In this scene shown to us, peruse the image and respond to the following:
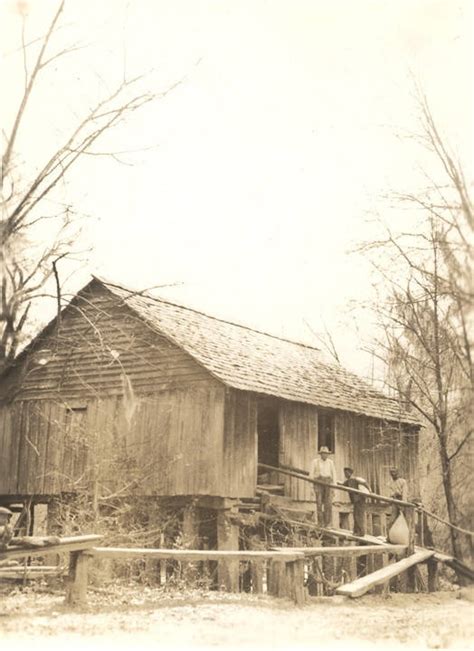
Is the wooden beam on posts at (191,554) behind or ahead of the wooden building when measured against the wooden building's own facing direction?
ahead

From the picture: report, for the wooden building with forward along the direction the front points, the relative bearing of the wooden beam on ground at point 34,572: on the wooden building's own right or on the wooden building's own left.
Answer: on the wooden building's own right

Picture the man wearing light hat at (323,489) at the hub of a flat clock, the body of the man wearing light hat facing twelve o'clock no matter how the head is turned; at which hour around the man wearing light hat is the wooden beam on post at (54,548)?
The wooden beam on post is roughly at 1 o'clock from the man wearing light hat.

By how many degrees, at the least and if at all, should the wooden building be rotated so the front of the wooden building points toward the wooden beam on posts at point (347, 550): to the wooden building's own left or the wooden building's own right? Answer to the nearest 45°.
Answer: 0° — it already faces it

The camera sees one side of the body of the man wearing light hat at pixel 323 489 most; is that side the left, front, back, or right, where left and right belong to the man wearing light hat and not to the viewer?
front

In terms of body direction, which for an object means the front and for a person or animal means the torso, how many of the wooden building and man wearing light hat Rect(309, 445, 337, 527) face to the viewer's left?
0

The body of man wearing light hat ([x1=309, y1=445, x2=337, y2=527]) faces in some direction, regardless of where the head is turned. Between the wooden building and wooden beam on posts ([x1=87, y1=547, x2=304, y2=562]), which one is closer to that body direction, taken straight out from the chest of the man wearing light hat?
the wooden beam on posts
